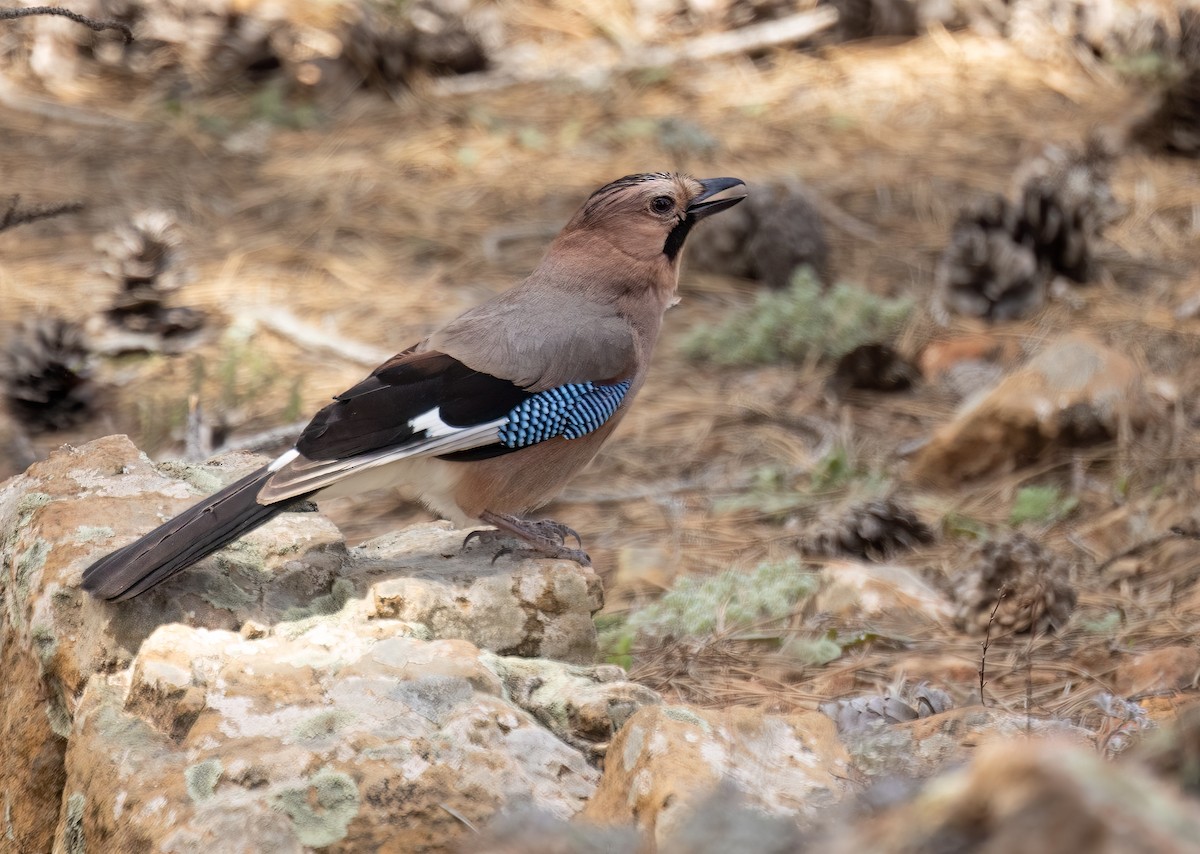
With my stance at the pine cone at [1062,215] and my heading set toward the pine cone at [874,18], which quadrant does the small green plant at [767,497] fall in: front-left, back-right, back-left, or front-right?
back-left

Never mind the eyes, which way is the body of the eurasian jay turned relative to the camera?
to the viewer's right

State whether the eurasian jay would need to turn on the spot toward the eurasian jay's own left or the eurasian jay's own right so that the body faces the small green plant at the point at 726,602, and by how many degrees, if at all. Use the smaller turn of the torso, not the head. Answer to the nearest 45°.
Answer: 0° — it already faces it

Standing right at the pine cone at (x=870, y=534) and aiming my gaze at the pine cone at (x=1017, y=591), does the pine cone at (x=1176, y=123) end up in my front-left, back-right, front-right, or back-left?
back-left

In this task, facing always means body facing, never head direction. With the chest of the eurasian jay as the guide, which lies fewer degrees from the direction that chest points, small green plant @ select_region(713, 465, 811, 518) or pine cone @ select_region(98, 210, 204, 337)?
the small green plant

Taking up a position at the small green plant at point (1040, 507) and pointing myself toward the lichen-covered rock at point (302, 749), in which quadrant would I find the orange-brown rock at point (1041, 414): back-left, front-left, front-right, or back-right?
back-right
